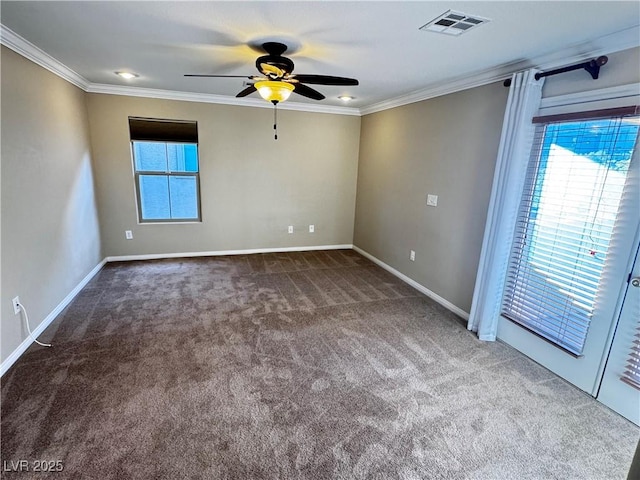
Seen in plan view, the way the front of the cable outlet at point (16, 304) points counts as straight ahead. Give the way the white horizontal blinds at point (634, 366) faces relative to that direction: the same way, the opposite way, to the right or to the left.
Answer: the opposite way

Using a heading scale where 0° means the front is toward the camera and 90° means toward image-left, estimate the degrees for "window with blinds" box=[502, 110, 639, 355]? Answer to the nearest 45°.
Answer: approximately 45°

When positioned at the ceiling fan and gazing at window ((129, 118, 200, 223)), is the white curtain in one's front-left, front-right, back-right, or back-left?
back-right

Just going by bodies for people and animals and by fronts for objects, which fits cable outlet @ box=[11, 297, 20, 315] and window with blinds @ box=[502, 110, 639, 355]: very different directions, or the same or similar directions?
very different directions

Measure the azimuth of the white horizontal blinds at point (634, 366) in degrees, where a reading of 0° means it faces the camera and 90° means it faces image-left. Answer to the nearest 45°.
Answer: approximately 45°

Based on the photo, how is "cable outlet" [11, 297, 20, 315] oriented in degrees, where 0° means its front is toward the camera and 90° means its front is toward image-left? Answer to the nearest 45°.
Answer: approximately 315°
